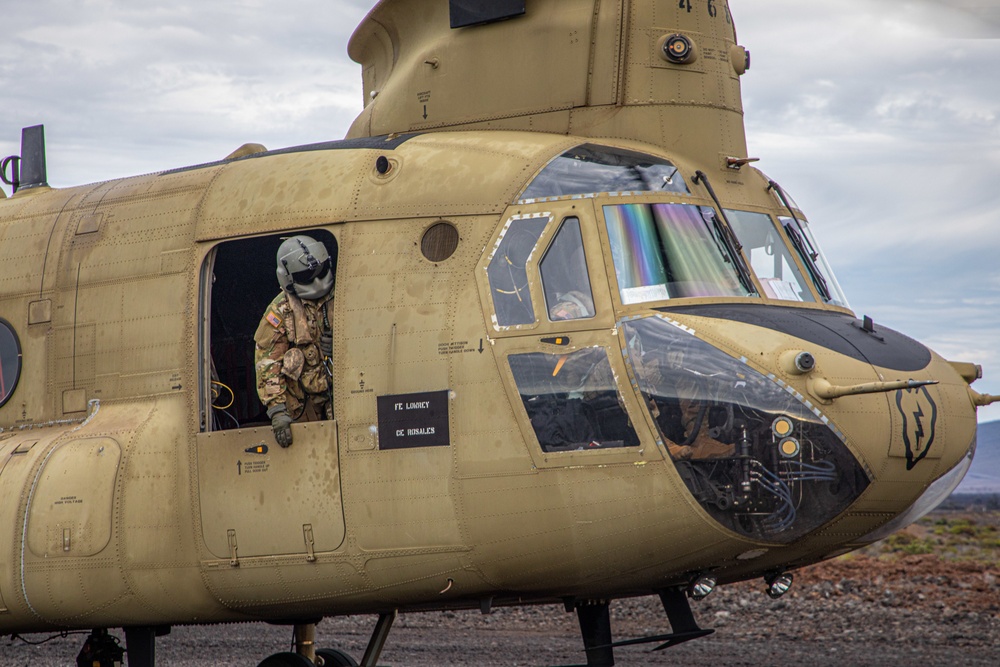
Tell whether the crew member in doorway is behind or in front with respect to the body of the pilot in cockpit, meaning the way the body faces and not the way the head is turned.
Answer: behind

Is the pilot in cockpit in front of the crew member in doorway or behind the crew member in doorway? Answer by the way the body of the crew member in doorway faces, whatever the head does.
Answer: in front

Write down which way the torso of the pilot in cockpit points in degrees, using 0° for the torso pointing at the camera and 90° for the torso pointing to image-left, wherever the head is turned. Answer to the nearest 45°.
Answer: approximately 270°
